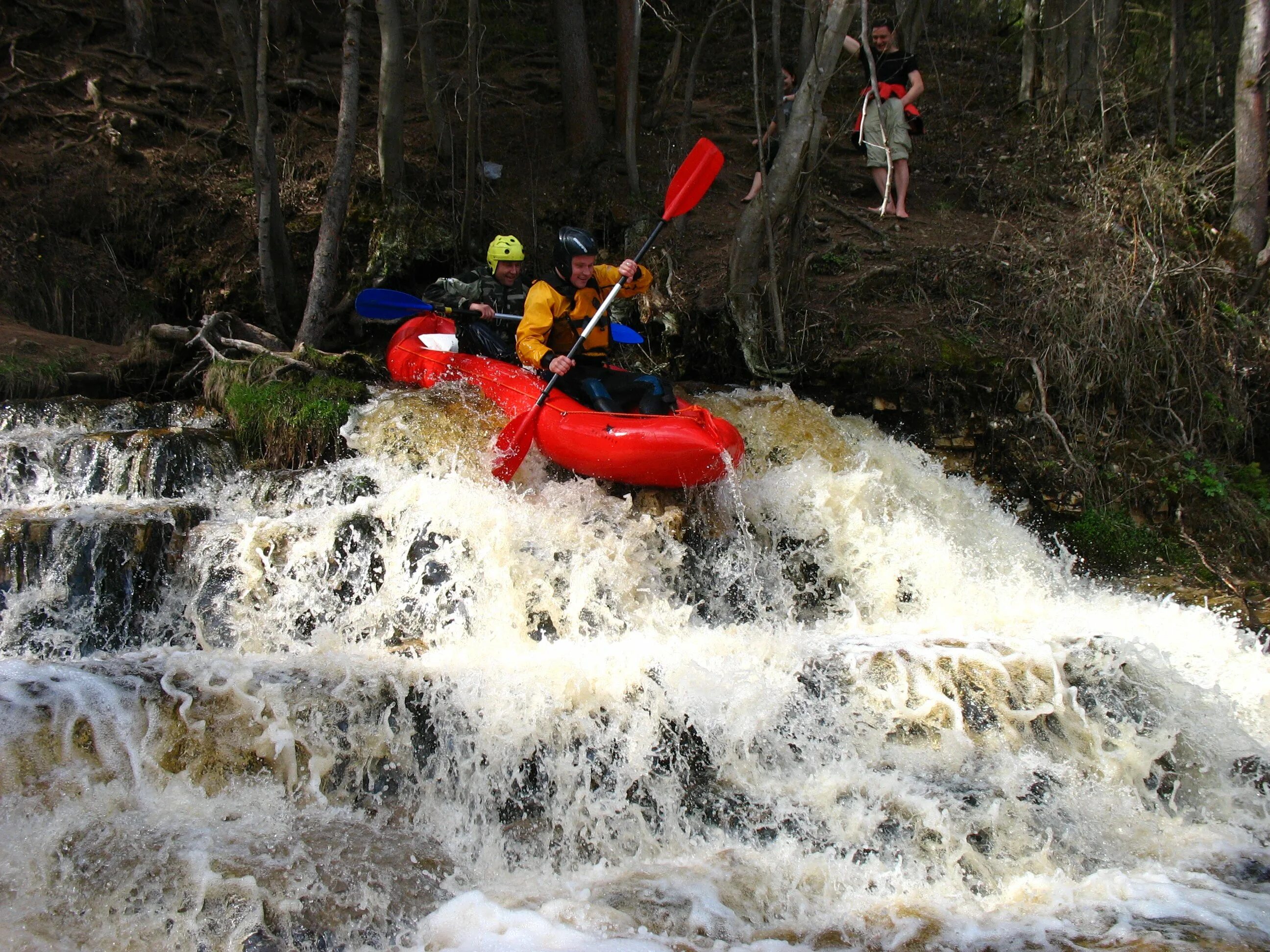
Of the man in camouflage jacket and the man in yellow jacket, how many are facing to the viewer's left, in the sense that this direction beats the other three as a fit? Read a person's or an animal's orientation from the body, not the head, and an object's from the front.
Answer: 0

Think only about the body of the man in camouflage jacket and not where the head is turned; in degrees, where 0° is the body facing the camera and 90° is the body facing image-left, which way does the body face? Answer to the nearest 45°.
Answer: approximately 315°

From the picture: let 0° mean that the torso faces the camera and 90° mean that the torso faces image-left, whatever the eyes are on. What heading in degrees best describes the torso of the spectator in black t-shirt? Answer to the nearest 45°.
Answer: approximately 45°

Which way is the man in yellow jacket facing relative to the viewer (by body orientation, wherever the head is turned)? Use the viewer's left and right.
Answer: facing the viewer and to the right of the viewer

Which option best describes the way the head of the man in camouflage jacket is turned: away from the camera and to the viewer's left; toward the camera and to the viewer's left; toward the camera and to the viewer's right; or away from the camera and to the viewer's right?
toward the camera and to the viewer's right

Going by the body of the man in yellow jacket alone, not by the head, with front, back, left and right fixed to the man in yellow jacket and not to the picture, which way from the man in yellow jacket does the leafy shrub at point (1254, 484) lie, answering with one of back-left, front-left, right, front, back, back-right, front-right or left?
front-left

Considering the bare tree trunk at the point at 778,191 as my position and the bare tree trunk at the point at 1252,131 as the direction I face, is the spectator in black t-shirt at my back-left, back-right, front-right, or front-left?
front-left

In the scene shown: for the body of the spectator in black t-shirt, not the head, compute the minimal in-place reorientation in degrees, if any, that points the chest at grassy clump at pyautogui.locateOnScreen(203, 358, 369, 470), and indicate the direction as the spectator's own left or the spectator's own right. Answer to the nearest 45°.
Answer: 0° — they already face it

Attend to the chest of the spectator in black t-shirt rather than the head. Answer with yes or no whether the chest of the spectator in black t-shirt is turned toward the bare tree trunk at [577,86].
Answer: no
